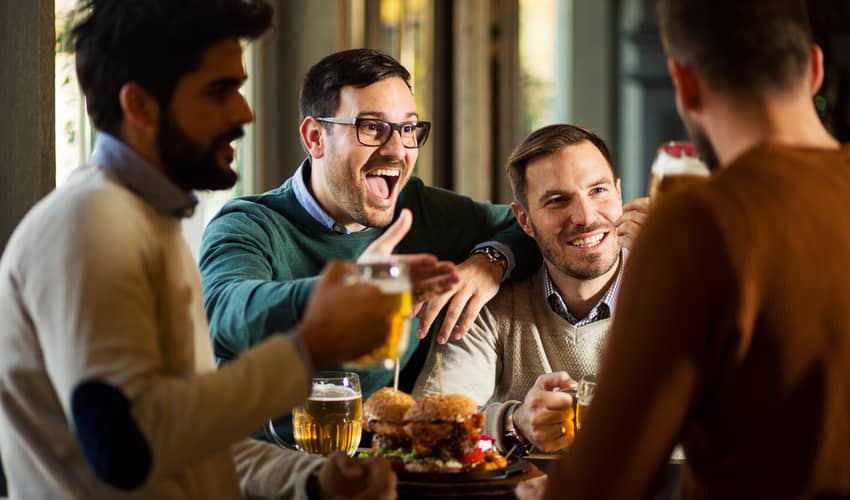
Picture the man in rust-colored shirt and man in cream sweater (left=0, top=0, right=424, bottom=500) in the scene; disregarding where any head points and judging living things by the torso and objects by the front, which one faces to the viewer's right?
the man in cream sweater

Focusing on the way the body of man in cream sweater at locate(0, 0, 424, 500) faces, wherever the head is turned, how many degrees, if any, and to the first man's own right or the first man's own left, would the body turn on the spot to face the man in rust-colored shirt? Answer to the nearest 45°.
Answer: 0° — they already face them

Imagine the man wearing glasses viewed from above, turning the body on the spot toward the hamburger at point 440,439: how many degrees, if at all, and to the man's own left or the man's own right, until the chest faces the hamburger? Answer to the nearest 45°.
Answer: approximately 45° to the man's own right

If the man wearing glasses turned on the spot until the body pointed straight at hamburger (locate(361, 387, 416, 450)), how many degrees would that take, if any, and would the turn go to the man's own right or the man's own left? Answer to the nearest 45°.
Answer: approximately 45° to the man's own right

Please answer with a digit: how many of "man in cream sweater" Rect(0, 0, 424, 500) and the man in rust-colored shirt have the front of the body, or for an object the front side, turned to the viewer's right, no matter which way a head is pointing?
1

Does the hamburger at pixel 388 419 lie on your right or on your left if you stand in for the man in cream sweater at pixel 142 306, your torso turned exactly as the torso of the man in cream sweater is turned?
on your left

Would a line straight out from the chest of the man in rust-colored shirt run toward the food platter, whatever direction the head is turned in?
yes

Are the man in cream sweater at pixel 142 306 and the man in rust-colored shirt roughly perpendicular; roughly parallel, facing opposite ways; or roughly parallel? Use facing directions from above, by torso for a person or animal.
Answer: roughly perpendicular

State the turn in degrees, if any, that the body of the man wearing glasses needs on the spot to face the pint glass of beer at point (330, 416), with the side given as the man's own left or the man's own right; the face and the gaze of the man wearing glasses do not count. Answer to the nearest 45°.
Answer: approximately 45° to the man's own right

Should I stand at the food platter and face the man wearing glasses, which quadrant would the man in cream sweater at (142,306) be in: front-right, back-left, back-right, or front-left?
back-left

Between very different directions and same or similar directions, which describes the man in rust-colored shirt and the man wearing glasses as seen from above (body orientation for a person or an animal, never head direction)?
very different directions

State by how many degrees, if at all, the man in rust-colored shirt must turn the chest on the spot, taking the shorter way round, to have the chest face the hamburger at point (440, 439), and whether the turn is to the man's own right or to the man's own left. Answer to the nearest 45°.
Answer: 0° — they already face it

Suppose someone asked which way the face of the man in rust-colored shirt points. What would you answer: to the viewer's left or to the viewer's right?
to the viewer's left
